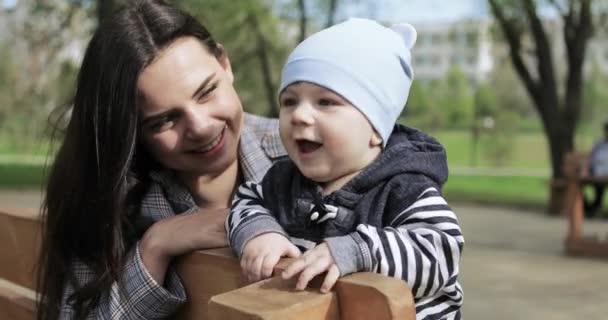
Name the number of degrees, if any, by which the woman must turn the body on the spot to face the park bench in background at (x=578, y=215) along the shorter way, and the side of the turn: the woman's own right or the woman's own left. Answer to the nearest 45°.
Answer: approximately 90° to the woman's own left

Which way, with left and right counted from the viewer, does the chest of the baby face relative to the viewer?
facing the viewer and to the left of the viewer

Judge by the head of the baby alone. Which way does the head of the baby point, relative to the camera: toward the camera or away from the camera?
toward the camera

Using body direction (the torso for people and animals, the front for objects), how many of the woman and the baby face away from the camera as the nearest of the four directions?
0

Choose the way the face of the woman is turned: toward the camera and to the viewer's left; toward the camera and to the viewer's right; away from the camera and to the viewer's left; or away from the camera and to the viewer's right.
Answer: toward the camera and to the viewer's right

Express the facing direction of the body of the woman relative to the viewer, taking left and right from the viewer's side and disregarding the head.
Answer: facing the viewer and to the right of the viewer

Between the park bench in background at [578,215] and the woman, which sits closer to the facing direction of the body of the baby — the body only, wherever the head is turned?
the woman
